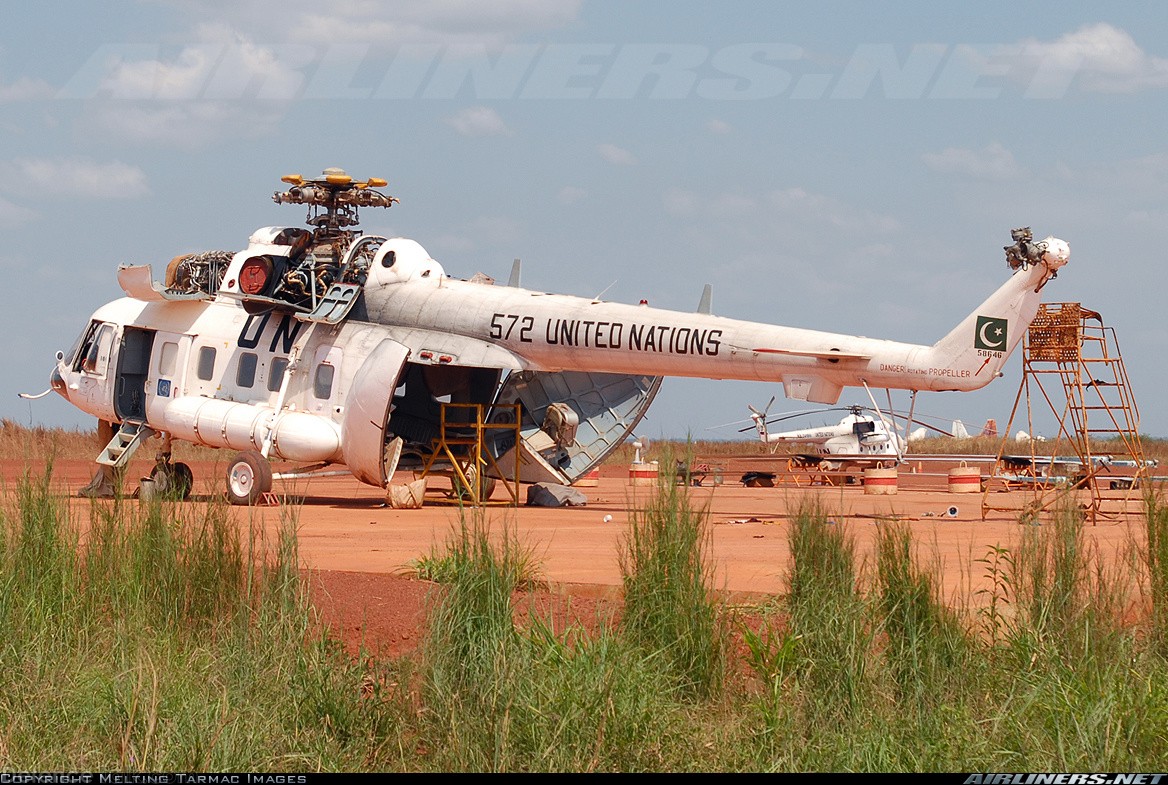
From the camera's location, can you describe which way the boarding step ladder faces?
facing the viewer and to the left of the viewer

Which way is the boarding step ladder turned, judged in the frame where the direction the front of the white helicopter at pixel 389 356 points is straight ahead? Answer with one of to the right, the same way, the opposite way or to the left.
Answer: to the left

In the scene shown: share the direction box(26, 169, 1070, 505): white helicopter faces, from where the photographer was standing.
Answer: facing away from the viewer and to the left of the viewer
